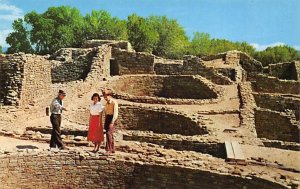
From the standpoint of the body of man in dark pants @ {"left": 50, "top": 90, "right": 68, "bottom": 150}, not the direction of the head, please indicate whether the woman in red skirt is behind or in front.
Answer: in front

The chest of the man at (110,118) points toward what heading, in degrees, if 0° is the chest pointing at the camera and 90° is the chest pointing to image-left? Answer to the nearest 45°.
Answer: approximately 45°

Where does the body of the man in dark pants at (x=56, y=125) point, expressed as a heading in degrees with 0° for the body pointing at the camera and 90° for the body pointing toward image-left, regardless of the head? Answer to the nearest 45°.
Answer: approximately 270°

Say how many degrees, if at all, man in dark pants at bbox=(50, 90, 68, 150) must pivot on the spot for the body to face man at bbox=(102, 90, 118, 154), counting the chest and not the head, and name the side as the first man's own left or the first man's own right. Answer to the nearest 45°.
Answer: approximately 45° to the first man's own right

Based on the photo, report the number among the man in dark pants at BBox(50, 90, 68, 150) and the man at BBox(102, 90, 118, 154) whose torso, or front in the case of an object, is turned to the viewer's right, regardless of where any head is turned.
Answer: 1

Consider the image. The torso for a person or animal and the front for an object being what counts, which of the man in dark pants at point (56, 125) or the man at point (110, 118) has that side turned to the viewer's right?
the man in dark pants

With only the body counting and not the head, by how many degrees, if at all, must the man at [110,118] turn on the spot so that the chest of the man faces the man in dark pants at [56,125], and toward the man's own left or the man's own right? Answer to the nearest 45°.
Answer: approximately 90° to the man's own right

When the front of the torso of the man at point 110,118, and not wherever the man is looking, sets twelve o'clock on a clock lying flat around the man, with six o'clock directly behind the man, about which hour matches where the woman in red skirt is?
The woman in red skirt is roughly at 3 o'clock from the man.
